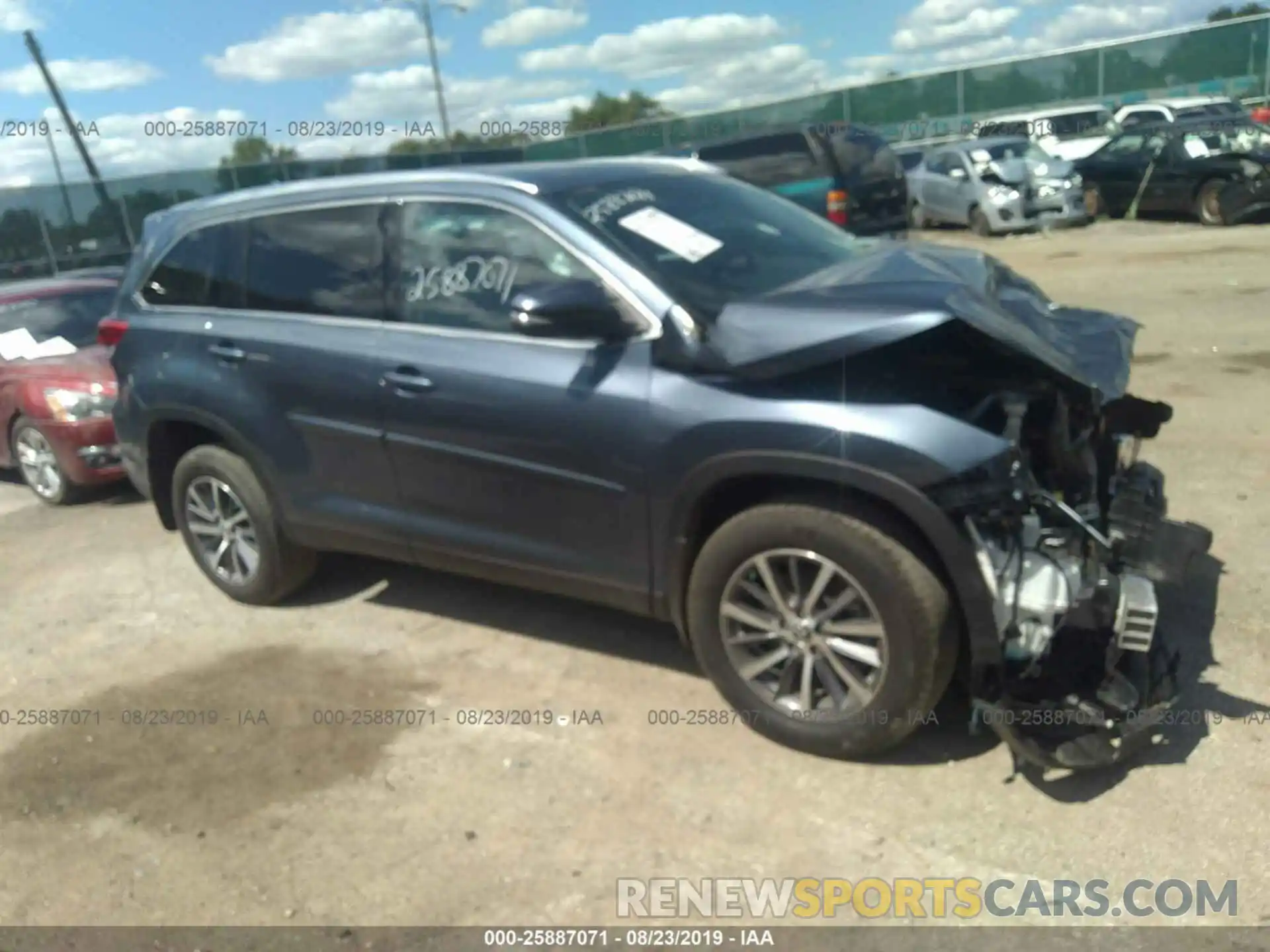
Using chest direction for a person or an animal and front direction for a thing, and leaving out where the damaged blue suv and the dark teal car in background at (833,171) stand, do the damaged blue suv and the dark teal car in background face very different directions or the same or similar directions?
very different directions

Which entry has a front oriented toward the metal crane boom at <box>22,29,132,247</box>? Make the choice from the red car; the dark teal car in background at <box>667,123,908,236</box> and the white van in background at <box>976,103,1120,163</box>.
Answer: the dark teal car in background

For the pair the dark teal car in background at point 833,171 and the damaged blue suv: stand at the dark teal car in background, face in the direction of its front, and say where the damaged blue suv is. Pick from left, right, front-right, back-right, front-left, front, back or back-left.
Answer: back-left

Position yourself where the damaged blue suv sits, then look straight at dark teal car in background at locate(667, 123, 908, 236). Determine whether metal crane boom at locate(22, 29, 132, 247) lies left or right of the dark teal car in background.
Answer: left

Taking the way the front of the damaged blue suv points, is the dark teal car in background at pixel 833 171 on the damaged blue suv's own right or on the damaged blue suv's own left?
on the damaged blue suv's own left

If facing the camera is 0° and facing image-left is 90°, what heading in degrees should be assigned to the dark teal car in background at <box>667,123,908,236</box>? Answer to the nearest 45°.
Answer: approximately 135°

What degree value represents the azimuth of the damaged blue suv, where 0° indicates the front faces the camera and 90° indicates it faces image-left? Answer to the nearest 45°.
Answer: approximately 315°
